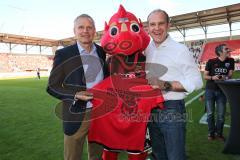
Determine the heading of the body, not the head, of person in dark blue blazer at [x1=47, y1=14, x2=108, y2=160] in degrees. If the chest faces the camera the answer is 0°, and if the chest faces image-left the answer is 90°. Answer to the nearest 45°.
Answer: approximately 315°

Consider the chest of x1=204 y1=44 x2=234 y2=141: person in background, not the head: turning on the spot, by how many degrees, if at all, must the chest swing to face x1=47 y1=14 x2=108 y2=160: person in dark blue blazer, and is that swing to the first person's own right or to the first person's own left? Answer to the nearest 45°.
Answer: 0° — they already face them

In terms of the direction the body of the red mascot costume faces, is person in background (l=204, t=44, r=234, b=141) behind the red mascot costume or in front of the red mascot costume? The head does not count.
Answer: behind

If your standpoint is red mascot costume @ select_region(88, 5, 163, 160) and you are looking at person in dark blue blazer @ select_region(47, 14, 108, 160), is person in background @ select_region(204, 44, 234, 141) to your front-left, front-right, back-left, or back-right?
back-right

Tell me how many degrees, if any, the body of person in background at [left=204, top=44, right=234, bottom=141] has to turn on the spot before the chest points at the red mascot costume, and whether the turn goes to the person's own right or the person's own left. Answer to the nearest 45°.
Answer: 0° — they already face them

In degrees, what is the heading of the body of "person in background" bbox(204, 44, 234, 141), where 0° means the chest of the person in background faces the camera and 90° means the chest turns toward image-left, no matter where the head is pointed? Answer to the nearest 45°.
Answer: approximately 0°

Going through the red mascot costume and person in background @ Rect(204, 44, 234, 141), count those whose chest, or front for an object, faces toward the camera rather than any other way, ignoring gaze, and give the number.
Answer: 2

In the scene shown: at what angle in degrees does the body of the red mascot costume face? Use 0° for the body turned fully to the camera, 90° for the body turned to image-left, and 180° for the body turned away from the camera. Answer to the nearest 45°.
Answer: approximately 0°
